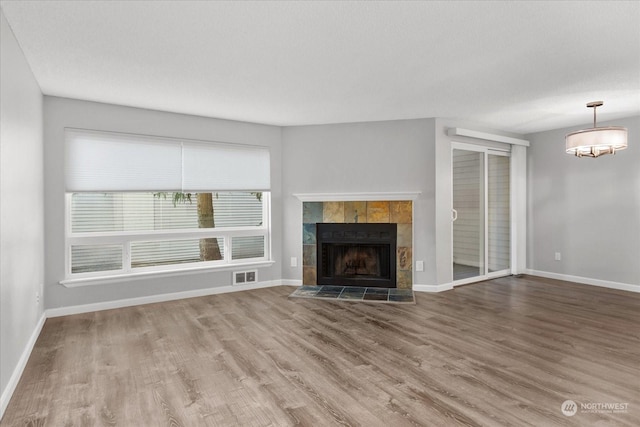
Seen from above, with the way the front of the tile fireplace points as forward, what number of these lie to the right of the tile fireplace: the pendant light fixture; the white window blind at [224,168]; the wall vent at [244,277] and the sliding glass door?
2

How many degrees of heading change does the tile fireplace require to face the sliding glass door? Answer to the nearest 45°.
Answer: approximately 90° to its left

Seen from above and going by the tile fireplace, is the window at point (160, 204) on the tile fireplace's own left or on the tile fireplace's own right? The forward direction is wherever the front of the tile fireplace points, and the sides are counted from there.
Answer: on the tile fireplace's own right

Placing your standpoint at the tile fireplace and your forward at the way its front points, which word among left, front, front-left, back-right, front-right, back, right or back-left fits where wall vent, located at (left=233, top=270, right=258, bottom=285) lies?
right

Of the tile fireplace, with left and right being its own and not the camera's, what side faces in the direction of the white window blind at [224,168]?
right

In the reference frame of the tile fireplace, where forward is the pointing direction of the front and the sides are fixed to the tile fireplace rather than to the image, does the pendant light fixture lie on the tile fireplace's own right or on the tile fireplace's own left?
on the tile fireplace's own left

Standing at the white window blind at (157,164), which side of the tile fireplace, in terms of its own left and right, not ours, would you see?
right

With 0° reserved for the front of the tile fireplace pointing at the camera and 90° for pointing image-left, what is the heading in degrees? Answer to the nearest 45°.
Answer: approximately 0°
